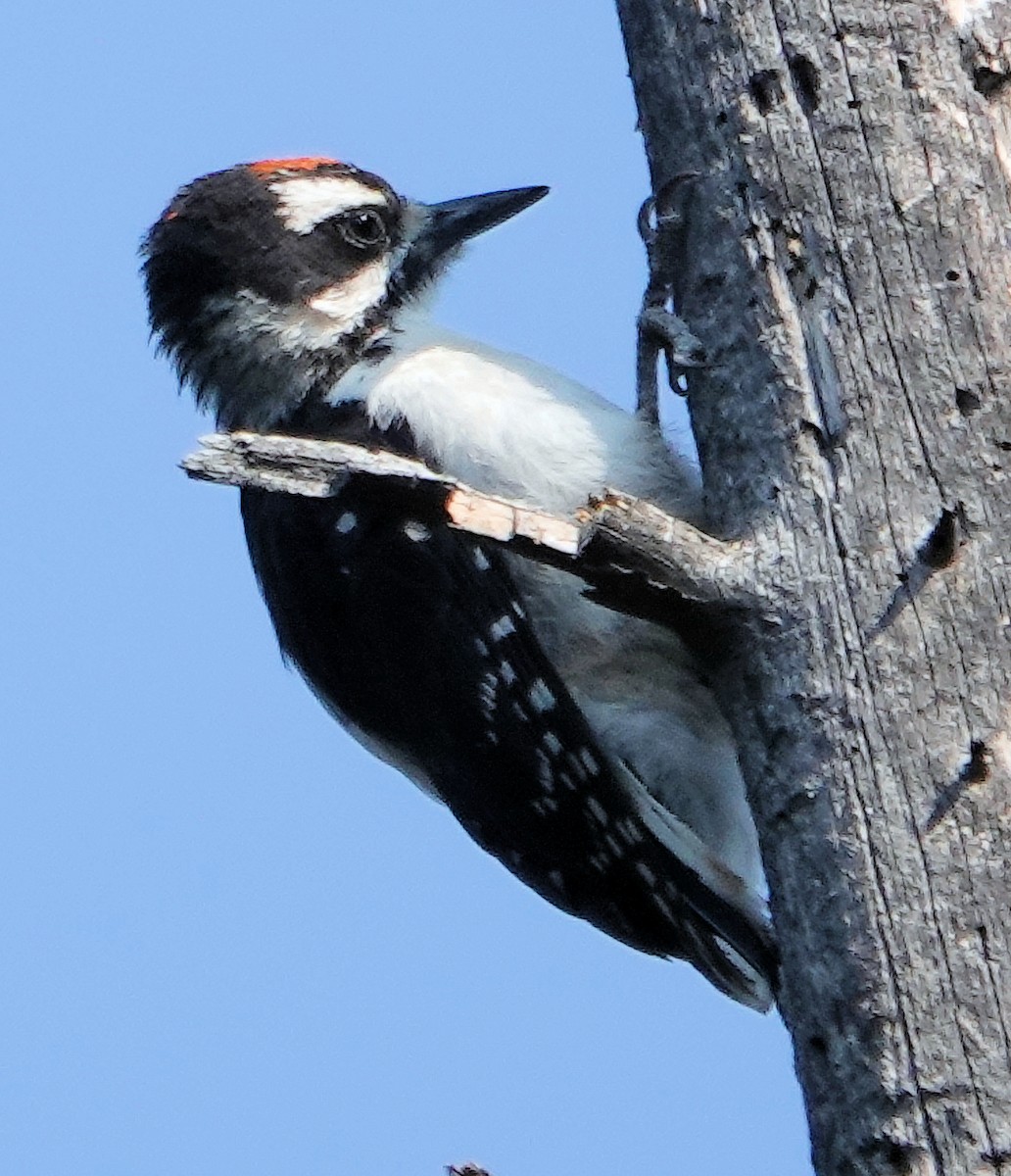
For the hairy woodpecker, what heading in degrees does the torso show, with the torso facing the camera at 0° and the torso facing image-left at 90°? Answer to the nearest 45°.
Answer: approximately 270°
